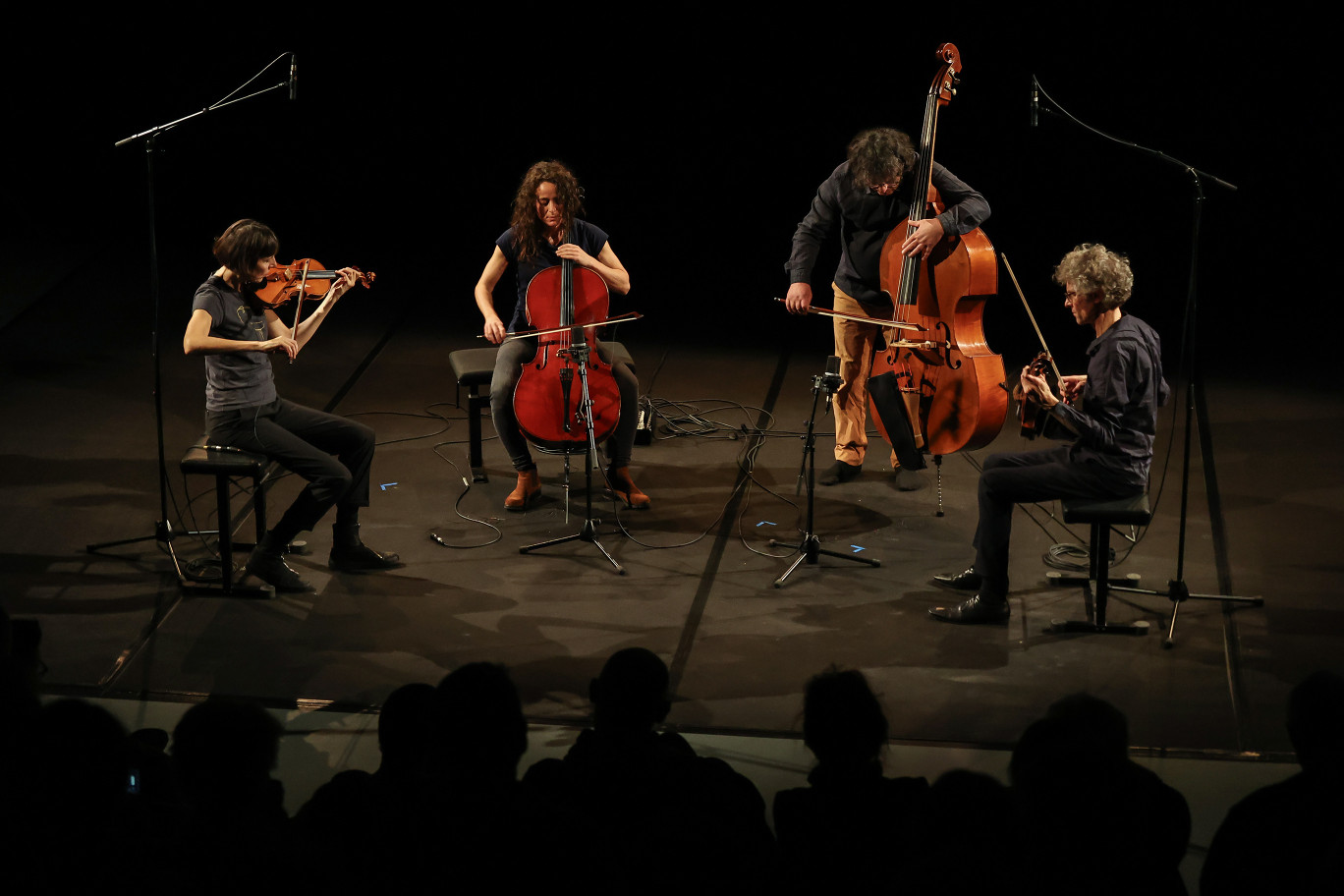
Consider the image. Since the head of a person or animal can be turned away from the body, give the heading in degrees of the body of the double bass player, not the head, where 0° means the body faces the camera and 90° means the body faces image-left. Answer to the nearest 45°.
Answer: approximately 0°

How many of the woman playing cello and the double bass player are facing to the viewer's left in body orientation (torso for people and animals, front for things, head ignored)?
0

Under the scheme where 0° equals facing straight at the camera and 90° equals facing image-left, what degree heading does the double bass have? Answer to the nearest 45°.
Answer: approximately 45°

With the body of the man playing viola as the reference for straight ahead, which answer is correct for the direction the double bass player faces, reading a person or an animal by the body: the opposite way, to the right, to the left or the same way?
to the left

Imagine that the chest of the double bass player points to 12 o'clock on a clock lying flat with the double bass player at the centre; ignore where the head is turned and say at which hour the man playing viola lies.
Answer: The man playing viola is roughly at 11 o'clock from the double bass player.

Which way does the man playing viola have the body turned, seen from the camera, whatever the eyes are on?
to the viewer's left

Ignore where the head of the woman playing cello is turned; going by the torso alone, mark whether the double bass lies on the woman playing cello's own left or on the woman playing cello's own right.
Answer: on the woman playing cello's own left

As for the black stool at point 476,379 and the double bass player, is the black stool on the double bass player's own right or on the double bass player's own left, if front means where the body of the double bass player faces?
on the double bass player's own right

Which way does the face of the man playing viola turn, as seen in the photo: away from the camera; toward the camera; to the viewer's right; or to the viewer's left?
to the viewer's left

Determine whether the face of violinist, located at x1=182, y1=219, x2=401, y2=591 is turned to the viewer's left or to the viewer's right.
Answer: to the viewer's right

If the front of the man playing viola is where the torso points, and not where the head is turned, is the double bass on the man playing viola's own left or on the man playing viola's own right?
on the man playing viola's own right

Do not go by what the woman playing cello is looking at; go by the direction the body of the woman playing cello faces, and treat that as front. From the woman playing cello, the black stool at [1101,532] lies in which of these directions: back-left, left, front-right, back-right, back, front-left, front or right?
front-left

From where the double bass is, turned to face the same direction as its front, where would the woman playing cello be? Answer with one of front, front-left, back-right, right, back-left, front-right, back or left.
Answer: front-right
